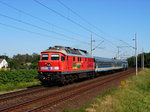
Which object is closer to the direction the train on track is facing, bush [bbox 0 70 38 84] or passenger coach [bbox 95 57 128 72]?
the bush

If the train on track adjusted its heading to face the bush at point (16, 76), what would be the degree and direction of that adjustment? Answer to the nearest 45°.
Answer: approximately 90° to its right

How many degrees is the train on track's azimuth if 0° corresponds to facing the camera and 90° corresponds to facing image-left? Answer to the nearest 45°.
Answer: approximately 45°
